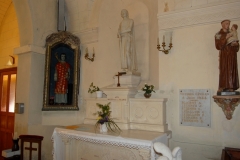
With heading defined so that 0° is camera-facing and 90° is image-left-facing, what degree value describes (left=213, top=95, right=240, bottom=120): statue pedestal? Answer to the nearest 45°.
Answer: approximately 0°

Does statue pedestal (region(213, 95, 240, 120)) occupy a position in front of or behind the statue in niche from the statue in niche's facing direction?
in front

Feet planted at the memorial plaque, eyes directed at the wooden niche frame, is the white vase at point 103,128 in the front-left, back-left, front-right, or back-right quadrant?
front-left

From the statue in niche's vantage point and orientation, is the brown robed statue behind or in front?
in front

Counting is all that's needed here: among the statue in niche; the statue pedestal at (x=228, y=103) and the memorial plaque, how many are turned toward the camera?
3

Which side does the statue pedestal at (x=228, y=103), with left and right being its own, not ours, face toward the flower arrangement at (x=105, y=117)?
right

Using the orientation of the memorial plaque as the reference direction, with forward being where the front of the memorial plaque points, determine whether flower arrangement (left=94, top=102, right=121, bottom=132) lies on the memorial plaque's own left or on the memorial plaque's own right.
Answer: on the memorial plaque's own right

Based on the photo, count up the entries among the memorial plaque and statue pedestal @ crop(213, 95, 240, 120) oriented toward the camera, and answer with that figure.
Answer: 2

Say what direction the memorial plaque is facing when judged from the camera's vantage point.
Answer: facing the viewer

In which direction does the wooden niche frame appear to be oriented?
toward the camera
